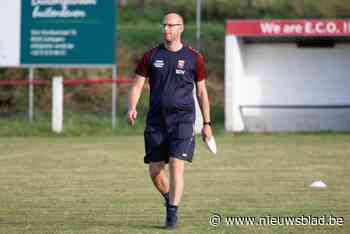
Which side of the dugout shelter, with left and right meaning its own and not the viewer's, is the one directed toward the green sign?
right

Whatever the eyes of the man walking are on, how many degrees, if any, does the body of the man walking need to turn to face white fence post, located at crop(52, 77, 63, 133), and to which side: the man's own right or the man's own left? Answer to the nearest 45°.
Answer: approximately 180°

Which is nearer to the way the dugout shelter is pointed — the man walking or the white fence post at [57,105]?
the man walking

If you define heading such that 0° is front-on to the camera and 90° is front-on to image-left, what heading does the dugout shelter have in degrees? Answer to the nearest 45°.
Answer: approximately 0°

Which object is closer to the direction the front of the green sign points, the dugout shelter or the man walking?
the man walking

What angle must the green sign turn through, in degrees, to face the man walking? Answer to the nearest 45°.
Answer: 0° — it already faces them

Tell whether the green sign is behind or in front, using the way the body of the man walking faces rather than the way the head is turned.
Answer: behind
